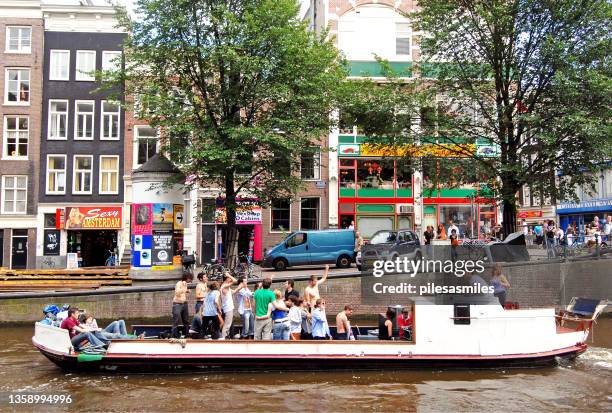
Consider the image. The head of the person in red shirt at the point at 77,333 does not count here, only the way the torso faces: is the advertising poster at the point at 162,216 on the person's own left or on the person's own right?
on the person's own left

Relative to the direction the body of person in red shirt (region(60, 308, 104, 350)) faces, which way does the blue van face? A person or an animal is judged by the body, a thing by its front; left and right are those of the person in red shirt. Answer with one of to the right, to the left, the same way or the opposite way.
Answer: the opposite way

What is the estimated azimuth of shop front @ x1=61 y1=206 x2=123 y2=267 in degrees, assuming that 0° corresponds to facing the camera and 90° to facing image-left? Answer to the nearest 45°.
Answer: approximately 0°

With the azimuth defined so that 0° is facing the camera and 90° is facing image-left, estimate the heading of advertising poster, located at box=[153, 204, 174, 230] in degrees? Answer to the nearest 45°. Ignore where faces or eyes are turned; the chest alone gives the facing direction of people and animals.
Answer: approximately 0°

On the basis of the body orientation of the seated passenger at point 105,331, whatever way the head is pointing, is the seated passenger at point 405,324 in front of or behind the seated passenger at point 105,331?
in front

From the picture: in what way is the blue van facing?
to the viewer's left

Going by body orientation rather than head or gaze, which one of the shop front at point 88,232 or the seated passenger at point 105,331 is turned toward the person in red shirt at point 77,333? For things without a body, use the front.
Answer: the shop front

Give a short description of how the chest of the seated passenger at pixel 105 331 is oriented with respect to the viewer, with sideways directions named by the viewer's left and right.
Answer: facing to the right of the viewer

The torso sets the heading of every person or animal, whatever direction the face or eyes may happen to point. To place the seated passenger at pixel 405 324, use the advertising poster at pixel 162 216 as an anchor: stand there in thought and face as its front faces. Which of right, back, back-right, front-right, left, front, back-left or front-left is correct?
front-left

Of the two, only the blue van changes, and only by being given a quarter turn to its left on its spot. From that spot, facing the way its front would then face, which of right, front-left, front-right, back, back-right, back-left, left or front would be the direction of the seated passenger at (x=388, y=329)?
front
